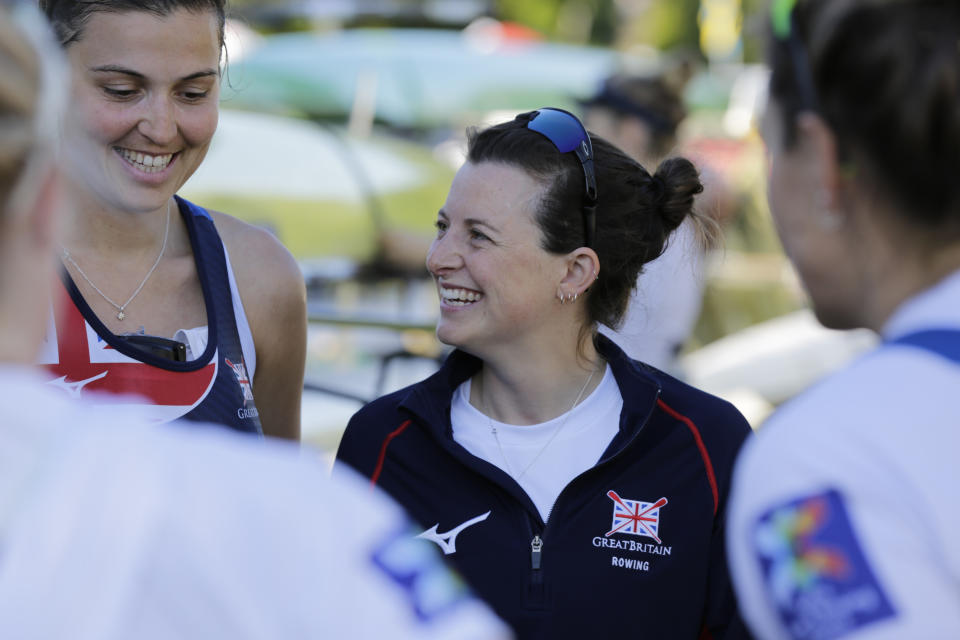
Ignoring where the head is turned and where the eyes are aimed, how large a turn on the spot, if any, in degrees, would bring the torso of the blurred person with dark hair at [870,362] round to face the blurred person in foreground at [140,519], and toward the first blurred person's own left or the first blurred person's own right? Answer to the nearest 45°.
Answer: approximately 90° to the first blurred person's own left

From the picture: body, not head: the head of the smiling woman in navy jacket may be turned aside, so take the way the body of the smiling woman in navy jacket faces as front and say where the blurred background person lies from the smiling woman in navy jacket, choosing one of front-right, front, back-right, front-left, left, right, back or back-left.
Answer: back

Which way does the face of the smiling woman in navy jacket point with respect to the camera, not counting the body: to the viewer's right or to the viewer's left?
to the viewer's left

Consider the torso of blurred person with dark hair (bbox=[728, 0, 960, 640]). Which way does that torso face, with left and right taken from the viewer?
facing away from the viewer and to the left of the viewer

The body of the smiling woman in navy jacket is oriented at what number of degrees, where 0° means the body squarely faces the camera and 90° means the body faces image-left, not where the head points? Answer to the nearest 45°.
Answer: approximately 0°

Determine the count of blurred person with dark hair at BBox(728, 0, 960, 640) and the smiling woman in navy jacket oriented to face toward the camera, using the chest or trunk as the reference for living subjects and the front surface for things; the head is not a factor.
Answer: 1

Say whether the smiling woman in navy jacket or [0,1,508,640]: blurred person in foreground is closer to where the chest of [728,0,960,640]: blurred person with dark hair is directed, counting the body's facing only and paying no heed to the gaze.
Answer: the smiling woman in navy jacket

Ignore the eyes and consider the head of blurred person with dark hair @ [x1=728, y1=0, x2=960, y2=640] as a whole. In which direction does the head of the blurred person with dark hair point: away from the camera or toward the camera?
away from the camera
